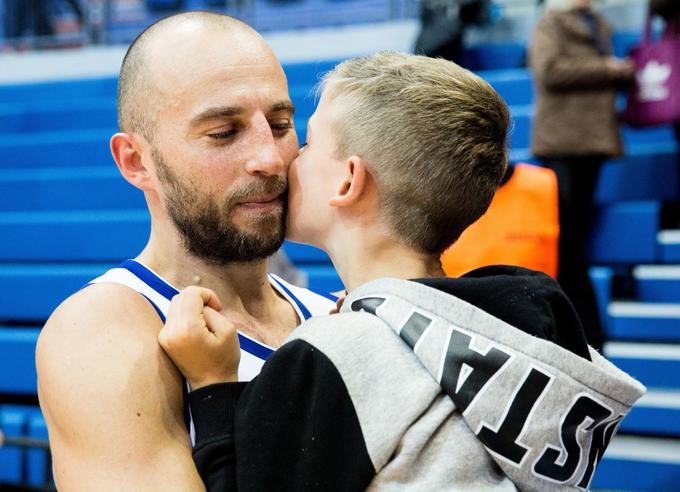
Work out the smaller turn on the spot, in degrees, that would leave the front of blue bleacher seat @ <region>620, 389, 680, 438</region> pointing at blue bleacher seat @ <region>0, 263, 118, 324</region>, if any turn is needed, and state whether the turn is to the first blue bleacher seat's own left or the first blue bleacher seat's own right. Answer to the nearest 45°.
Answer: approximately 90° to the first blue bleacher seat's own right

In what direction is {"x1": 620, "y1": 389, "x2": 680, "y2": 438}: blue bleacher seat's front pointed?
toward the camera

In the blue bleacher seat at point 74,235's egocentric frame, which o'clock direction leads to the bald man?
The bald man is roughly at 12 o'clock from the blue bleacher seat.

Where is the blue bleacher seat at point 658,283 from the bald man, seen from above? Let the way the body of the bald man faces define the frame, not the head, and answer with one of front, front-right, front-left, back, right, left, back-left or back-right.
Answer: left

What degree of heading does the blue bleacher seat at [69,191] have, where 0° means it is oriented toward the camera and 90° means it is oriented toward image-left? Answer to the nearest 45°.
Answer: approximately 0°

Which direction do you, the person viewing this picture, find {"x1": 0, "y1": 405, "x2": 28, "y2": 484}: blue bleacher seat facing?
facing the viewer

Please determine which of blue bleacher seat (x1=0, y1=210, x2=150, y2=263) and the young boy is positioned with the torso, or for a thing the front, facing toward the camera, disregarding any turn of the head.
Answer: the blue bleacher seat

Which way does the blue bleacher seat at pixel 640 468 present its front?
toward the camera

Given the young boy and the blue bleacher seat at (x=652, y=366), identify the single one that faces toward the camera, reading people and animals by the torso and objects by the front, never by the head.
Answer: the blue bleacher seat

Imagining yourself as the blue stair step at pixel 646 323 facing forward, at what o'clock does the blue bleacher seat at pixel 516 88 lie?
the blue bleacher seat at pixel 516 88 is roughly at 5 o'clock from the blue stair step at pixel 646 323.

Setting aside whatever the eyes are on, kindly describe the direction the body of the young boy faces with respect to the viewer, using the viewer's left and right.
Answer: facing away from the viewer and to the left of the viewer

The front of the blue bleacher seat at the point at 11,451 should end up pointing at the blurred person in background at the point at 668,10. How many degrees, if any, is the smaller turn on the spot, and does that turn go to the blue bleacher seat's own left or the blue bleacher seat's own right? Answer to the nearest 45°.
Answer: approximately 90° to the blue bleacher seat's own left

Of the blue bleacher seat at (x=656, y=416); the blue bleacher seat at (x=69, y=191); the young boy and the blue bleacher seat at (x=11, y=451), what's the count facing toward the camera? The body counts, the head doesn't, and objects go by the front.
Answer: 3

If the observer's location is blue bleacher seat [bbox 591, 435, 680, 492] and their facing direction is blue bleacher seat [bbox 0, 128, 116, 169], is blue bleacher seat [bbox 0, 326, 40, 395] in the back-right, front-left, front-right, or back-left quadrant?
front-left

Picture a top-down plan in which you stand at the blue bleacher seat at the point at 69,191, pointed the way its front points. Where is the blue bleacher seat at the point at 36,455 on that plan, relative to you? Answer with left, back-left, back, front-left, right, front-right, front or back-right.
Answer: front

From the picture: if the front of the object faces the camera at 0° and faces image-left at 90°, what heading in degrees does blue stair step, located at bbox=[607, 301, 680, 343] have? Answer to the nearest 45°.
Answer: approximately 0°

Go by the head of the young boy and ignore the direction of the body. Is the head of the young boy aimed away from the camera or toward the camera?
away from the camera

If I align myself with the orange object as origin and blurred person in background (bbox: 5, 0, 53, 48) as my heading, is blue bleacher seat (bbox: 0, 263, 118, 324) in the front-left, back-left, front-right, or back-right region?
front-left
